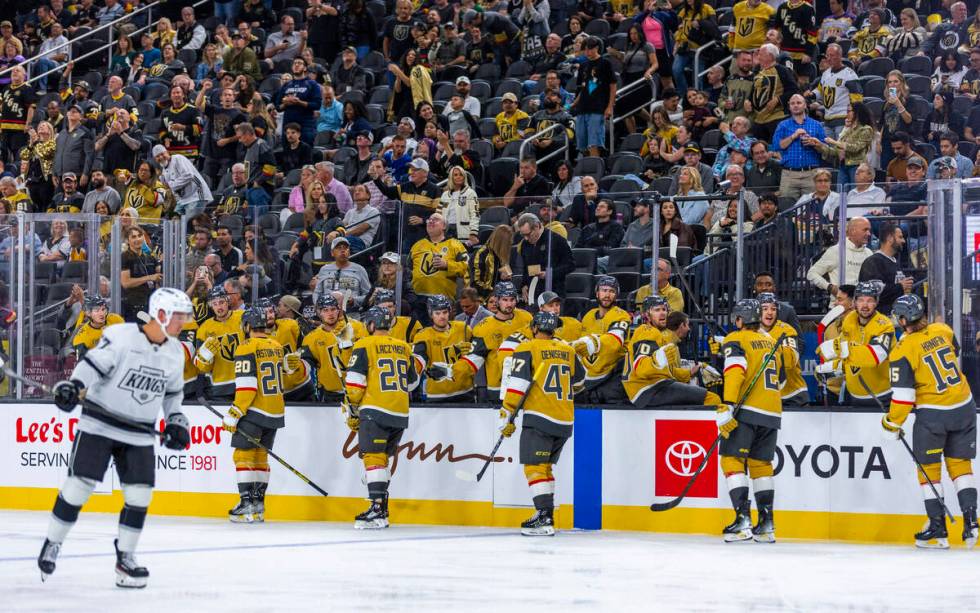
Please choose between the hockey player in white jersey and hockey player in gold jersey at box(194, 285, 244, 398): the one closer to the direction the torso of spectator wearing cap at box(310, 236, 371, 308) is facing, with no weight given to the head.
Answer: the hockey player in white jersey

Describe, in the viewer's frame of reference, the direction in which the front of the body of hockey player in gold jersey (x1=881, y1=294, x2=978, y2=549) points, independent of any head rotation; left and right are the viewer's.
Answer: facing away from the viewer and to the left of the viewer

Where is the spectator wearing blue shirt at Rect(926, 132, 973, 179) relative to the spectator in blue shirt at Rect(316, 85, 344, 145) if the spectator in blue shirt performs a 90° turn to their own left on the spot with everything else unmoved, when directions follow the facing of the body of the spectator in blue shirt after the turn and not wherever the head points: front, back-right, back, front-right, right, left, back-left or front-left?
front

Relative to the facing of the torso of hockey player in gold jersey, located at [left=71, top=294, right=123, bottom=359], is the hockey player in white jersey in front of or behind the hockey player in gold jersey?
in front

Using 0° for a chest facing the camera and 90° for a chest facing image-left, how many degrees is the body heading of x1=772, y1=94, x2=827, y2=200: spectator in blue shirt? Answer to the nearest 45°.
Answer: approximately 0°

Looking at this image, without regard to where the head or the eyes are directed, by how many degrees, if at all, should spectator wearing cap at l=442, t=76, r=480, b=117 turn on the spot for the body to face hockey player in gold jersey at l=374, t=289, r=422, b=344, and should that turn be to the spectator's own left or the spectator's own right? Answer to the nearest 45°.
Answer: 0° — they already face them

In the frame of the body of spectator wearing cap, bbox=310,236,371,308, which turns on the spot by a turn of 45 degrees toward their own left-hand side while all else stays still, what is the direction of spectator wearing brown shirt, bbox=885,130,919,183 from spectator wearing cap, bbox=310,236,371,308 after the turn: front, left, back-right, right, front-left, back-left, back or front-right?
front-left
